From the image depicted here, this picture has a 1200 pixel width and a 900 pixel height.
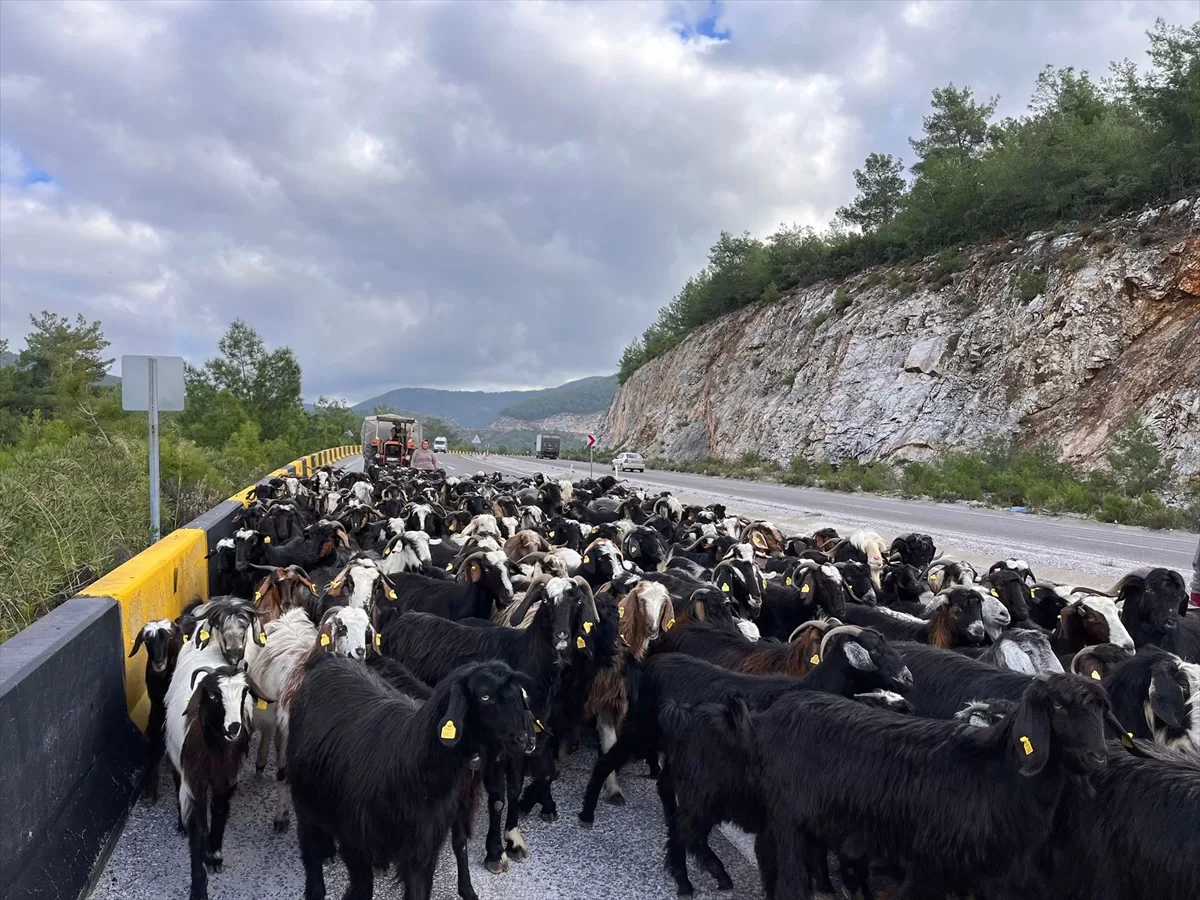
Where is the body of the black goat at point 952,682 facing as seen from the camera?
to the viewer's right

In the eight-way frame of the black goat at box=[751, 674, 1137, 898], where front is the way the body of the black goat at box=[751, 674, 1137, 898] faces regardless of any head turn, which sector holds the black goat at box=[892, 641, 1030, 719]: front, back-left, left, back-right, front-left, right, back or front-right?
left

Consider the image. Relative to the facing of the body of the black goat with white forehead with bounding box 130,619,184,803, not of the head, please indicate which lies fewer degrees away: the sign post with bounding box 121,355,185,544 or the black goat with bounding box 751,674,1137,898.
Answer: the black goat

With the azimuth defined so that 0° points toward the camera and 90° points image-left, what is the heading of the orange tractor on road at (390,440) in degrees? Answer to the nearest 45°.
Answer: approximately 0°

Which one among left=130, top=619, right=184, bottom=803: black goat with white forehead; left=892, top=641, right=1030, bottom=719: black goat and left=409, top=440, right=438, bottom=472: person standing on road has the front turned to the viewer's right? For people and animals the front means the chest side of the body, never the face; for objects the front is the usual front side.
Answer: the black goat

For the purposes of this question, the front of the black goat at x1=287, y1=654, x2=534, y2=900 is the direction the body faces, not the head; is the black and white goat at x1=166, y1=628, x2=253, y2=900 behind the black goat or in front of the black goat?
behind

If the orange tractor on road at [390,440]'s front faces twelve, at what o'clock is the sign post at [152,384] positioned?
The sign post is roughly at 12 o'clock from the orange tractor on road.

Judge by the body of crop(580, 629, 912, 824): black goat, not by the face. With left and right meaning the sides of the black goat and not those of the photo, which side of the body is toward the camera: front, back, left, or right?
right

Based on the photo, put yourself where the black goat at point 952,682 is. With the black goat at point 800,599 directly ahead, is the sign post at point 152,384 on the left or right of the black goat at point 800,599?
left

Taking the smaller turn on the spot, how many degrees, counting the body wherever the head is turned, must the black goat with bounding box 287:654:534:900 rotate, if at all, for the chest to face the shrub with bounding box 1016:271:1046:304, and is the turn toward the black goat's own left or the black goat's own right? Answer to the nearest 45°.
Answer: approximately 90° to the black goat's own left
